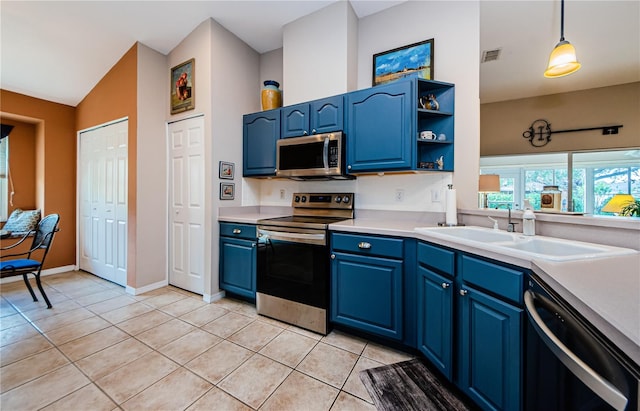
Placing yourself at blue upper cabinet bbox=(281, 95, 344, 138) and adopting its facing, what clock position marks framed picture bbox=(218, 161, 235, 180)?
The framed picture is roughly at 2 o'clock from the blue upper cabinet.

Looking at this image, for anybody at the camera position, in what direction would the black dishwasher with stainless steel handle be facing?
facing the viewer and to the left of the viewer

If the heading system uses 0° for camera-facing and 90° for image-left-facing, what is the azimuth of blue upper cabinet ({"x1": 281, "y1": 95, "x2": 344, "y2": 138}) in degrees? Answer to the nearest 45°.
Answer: approximately 45°

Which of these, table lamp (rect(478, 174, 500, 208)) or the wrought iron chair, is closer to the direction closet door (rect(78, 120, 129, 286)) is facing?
the wrought iron chair

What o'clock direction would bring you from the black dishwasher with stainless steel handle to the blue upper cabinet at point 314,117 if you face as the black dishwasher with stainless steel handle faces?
The blue upper cabinet is roughly at 2 o'clock from the black dishwasher with stainless steel handle.

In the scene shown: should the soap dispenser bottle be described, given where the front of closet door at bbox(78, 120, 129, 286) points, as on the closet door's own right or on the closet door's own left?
on the closet door's own left

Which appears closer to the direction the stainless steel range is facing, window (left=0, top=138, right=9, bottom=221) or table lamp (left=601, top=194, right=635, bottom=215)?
the window

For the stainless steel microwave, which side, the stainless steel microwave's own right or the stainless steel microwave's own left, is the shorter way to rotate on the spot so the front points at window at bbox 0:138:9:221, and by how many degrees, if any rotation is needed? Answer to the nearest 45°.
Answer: approximately 45° to the stainless steel microwave's own right

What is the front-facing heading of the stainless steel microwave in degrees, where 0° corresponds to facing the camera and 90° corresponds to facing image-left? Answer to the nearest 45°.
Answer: approximately 45°

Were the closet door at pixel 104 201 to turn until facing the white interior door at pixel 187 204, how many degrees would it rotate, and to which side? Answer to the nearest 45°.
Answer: approximately 90° to its left

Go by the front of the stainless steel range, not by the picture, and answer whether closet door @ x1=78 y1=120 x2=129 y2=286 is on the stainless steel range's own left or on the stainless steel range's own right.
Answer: on the stainless steel range's own right

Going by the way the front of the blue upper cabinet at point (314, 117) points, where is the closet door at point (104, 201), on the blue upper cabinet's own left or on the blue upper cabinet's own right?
on the blue upper cabinet's own right

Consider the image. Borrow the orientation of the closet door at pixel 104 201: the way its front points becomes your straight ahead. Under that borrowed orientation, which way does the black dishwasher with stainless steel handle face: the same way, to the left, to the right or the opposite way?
to the right
